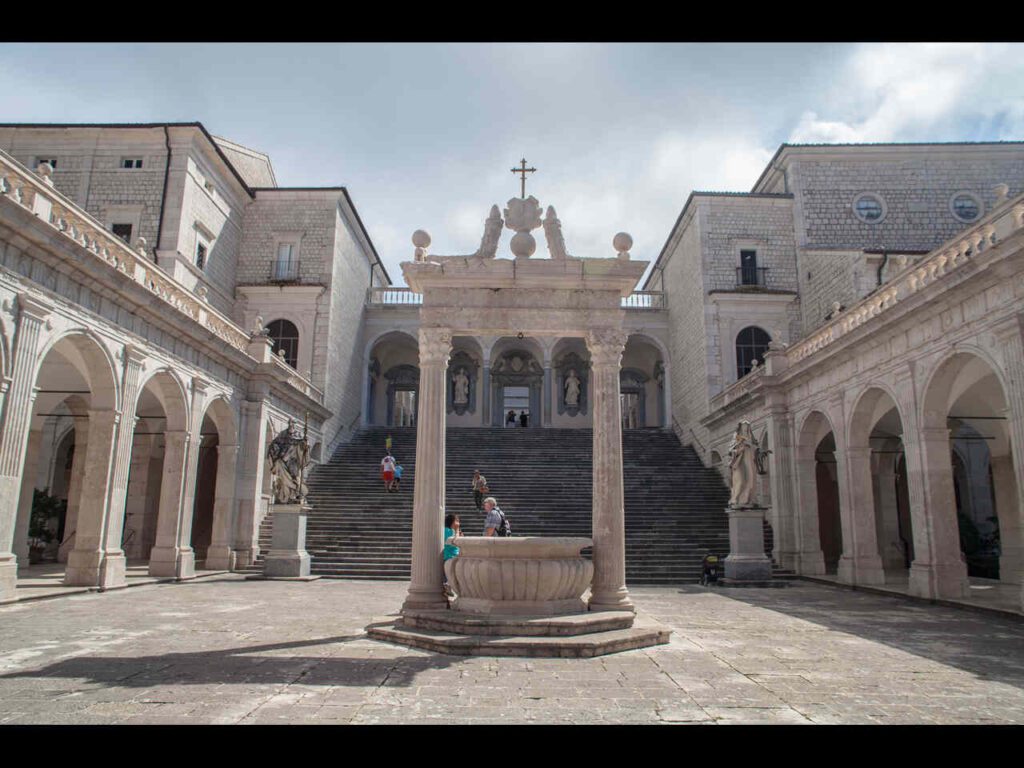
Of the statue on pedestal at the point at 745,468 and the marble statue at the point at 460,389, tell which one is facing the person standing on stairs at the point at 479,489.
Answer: the marble statue

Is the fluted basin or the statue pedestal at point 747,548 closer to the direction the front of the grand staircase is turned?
the fluted basin

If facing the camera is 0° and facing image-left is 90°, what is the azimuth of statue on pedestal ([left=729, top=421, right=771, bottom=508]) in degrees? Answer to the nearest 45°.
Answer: approximately 0°

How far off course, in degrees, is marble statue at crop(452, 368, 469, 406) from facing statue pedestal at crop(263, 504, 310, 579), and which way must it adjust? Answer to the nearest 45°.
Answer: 0° — it already faces it

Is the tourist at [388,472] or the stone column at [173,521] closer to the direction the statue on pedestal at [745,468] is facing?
the stone column

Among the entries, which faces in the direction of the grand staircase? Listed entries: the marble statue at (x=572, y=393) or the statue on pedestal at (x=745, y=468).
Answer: the marble statue

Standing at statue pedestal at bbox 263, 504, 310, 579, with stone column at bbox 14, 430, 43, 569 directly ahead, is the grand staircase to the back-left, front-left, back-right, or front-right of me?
back-right

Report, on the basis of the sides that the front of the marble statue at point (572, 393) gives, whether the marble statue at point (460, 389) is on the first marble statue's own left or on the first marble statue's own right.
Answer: on the first marble statue's own right
